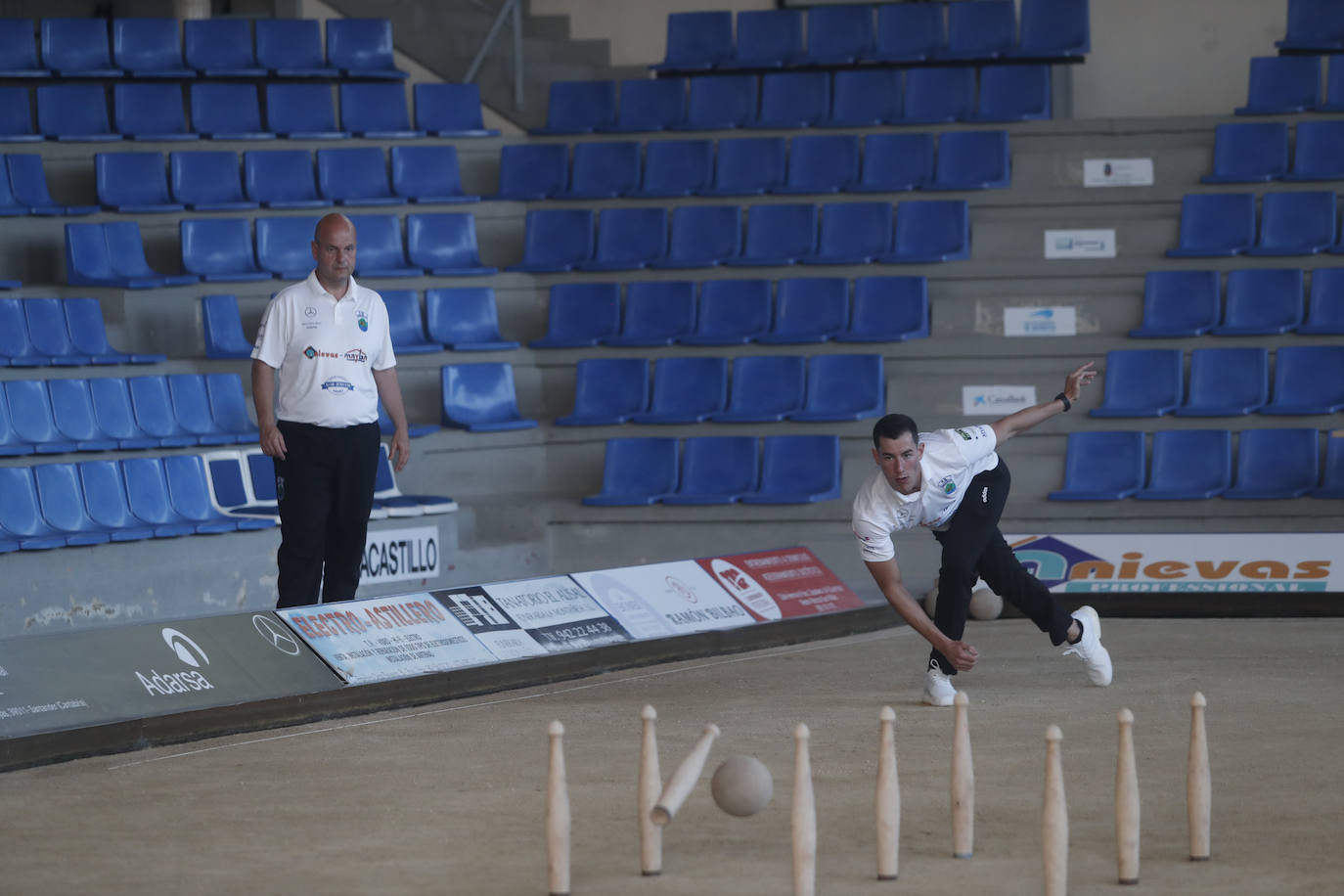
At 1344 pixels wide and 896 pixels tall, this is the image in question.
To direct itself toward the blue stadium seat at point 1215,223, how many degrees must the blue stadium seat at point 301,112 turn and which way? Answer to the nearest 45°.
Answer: approximately 45° to its left

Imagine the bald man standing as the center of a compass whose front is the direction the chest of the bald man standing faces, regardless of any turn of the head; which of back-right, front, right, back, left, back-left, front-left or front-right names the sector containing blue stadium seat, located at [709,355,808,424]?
back-left

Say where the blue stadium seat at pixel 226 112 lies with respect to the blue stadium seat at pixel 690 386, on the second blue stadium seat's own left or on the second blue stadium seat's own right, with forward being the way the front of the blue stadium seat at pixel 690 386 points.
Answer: on the second blue stadium seat's own right

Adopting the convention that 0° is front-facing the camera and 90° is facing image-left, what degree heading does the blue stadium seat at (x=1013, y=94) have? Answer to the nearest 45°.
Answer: approximately 45°

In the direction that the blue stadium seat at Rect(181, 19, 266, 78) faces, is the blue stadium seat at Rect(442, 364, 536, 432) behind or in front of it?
in front

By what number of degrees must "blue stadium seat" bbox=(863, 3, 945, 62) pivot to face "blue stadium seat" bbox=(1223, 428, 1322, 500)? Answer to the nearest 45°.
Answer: approximately 90° to its left

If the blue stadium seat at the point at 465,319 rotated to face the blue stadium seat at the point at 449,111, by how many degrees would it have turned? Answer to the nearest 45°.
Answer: approximately 135° to its left

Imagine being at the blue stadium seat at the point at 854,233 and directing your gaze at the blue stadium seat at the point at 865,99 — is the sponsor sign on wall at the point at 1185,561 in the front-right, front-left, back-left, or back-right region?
back-right

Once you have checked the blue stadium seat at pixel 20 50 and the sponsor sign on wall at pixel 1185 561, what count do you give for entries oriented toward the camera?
2

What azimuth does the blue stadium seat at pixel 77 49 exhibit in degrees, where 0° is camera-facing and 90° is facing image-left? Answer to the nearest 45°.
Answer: approximately 315°

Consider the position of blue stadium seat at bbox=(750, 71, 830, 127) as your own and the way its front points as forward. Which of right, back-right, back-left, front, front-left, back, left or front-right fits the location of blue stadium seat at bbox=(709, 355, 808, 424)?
front-left

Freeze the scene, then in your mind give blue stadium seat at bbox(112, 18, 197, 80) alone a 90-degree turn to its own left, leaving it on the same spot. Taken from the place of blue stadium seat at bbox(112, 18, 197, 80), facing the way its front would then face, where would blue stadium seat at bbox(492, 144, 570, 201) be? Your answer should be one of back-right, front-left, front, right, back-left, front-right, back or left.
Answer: front-right

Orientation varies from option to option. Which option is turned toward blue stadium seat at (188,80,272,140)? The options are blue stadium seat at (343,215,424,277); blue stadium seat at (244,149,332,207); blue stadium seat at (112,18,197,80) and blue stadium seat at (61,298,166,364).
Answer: blue stadium seat at (112,18,197,80)

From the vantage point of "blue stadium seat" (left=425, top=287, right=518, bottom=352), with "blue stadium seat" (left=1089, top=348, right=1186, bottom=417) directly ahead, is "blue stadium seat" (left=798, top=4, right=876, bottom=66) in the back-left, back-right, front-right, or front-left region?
front-left

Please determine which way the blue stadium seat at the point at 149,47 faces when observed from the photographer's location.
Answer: facing the viewer and to the right of the viewer
